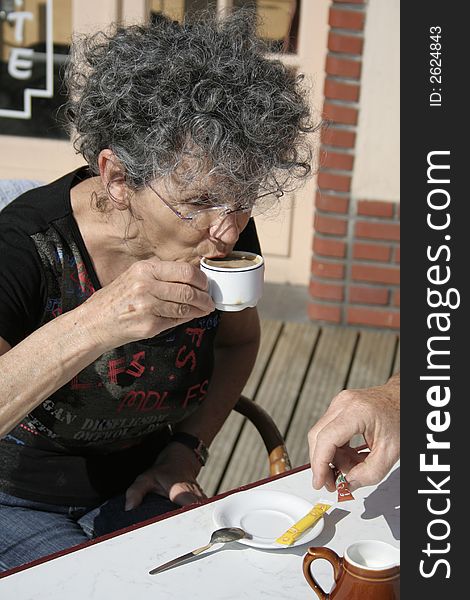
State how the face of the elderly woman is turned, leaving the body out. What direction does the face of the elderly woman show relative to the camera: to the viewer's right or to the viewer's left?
to the viewer's right

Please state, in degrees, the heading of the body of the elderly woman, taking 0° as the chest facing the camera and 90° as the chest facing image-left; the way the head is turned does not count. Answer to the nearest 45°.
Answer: approximately 315°
